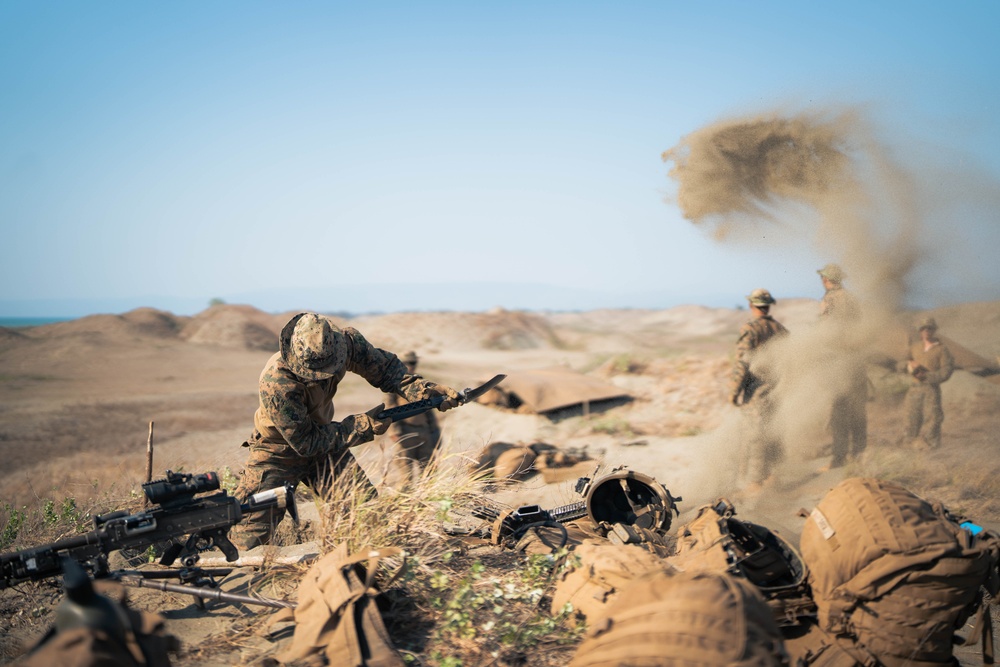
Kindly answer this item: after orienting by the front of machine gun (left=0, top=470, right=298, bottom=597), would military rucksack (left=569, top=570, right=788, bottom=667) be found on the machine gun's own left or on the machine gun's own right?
on the machine gun's own left

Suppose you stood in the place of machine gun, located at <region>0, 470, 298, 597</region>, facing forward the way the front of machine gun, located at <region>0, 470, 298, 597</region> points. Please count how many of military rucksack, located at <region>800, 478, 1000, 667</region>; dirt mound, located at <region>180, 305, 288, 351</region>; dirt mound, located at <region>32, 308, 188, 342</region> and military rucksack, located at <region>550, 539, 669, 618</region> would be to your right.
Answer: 2

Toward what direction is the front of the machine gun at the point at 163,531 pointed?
to the viewer's left

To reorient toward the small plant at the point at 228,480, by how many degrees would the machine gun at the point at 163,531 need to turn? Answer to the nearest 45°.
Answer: approximately 90° to its right
